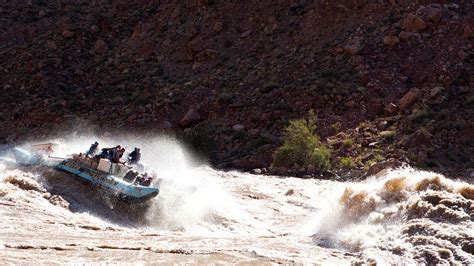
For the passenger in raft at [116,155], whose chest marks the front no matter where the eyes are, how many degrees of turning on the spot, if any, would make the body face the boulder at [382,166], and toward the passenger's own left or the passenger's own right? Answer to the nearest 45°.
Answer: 0° — they already face it

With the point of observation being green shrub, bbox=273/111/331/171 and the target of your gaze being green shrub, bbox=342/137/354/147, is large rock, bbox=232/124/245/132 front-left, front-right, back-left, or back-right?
back-left

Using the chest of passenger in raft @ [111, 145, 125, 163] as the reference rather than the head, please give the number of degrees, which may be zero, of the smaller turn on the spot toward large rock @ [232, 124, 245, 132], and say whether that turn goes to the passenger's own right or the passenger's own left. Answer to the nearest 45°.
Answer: approximately 45° to the passenger's own left

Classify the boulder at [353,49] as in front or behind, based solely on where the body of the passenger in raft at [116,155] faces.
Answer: in front

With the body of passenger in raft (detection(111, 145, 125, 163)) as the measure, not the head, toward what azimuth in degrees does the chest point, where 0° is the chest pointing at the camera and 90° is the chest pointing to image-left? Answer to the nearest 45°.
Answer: approximately 270°

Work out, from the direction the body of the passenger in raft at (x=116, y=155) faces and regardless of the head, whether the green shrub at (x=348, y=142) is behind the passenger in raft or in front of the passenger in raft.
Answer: in front
